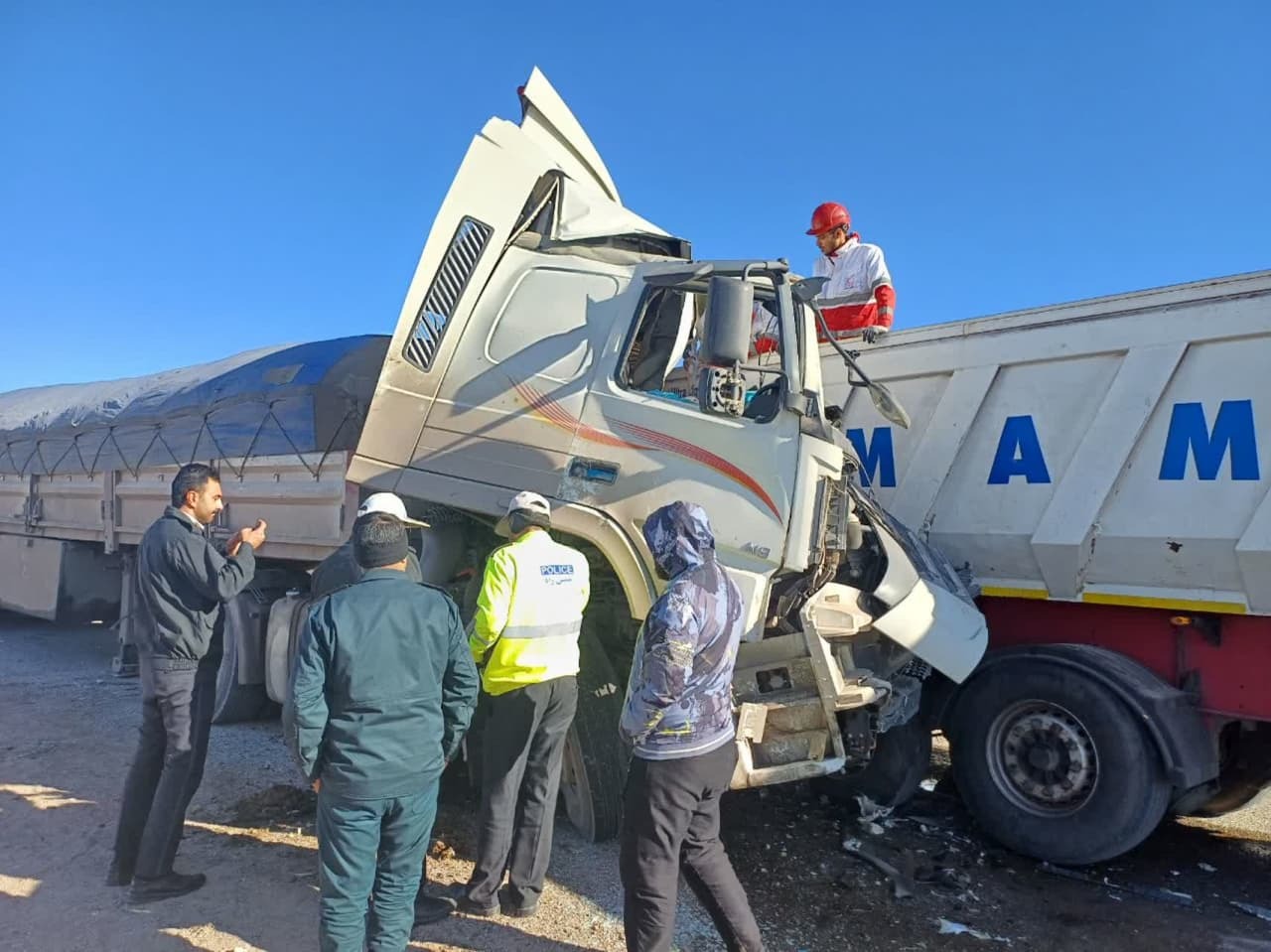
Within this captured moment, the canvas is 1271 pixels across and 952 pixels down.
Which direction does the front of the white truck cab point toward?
to the viewer's right

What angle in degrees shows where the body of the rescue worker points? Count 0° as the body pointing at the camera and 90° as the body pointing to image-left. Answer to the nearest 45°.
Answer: approximately 45°

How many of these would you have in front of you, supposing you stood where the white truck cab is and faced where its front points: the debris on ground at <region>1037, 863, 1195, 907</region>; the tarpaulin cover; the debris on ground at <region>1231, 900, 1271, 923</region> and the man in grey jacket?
2

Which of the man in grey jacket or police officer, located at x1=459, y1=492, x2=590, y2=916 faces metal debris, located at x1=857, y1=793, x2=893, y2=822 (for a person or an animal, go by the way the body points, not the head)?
the man in grey jacket

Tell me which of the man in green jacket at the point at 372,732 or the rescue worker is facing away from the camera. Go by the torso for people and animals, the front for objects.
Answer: the man in green jacket

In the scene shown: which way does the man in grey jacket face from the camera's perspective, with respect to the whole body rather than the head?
to the viewer's right

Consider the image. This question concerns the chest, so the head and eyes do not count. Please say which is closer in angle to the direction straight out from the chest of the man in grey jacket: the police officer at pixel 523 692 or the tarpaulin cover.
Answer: the police officer

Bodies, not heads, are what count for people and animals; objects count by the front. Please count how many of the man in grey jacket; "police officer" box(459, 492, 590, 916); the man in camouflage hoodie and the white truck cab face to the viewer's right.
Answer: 2

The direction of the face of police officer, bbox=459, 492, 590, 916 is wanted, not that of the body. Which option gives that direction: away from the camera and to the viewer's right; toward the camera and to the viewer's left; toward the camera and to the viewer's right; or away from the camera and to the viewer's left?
away from the camera and to the viewer's left

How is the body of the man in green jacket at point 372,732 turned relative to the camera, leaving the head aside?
away from the camera

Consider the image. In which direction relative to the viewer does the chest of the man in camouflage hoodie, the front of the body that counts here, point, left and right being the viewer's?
facing away from the viewer and to the left of the viewer

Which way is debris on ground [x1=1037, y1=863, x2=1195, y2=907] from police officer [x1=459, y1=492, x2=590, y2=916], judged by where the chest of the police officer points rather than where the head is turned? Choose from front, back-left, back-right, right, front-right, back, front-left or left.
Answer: back-right

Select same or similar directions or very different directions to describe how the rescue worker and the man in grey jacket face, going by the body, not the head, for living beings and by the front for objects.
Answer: very different directions
